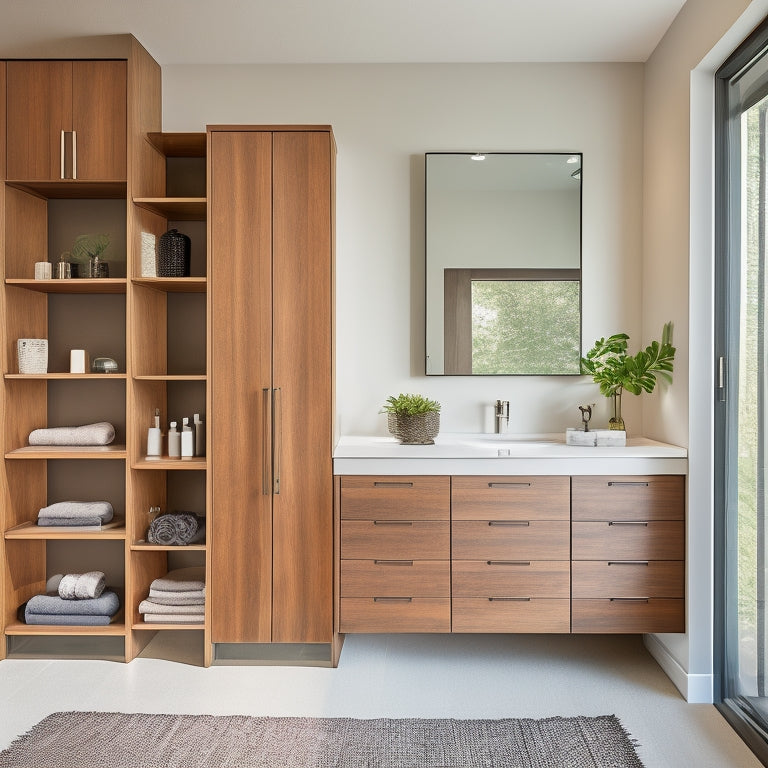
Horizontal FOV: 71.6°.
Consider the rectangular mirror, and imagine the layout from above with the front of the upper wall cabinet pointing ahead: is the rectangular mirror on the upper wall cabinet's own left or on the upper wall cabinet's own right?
on the upper wall cabinet's own left

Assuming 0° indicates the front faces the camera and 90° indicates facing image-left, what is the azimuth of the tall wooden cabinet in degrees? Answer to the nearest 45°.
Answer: approximately 0°

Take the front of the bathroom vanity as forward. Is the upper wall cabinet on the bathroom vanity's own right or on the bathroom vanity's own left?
on the bathroom vanity's own right

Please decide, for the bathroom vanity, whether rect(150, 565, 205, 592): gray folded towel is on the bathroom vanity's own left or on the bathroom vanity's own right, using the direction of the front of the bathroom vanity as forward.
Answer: on the bathroom vanity's own right

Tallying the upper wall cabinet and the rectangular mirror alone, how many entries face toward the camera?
2
